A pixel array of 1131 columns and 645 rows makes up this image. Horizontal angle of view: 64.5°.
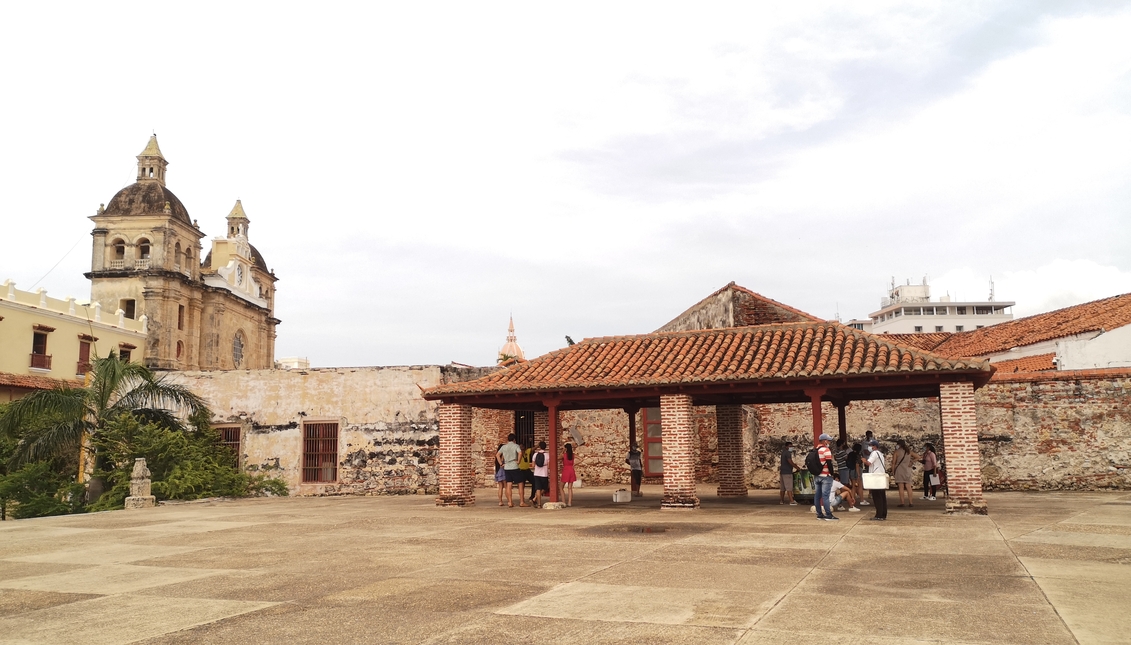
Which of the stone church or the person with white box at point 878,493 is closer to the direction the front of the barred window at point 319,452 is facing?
the person with white box

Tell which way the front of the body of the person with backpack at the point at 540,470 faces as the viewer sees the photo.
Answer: away from the camera

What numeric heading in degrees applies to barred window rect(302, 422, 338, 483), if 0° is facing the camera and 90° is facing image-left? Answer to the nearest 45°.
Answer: approximately 0°

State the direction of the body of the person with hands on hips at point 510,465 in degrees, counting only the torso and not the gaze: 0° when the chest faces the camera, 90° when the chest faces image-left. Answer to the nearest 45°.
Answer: approximately 180°

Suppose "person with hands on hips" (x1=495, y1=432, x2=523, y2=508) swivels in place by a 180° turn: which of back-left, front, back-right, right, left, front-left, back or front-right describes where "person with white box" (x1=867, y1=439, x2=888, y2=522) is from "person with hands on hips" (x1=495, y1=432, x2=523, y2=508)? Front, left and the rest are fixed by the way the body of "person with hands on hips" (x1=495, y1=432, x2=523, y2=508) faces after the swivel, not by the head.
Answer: front-left

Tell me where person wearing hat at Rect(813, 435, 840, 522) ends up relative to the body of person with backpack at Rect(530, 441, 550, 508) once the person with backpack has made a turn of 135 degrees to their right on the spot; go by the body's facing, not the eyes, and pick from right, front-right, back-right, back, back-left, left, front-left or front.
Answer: front

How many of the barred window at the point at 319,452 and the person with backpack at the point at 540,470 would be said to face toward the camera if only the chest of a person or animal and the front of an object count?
1

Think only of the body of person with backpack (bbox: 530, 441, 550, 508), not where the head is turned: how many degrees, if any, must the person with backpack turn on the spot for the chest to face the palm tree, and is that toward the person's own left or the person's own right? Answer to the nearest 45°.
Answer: approximately 90° to the person's own left
